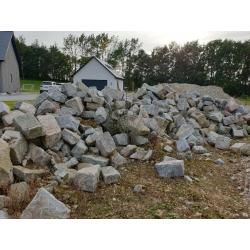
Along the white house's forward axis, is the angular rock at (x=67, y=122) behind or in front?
in front

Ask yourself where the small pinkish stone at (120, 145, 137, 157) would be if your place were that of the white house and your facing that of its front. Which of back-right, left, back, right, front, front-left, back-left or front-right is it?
front

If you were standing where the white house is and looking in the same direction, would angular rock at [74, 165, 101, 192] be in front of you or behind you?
in front

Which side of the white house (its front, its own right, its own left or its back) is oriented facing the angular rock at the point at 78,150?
front

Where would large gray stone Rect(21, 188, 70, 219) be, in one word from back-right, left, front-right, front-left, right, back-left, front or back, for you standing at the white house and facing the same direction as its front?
front

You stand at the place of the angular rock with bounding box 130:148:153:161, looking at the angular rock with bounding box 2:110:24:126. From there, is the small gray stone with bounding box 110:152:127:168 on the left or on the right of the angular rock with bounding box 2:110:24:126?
left

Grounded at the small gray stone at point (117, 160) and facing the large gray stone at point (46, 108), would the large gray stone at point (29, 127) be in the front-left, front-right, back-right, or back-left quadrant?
front-left

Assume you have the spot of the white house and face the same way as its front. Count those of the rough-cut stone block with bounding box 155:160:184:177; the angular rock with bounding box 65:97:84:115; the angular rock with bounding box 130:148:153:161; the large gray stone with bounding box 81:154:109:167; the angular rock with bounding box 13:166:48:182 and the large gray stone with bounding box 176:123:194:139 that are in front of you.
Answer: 6

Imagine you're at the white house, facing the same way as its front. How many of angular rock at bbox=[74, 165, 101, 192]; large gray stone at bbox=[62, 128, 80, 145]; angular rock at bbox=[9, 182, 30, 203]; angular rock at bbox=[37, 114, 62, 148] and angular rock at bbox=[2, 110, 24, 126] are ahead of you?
5

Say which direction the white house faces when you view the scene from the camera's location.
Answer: facing the viewer

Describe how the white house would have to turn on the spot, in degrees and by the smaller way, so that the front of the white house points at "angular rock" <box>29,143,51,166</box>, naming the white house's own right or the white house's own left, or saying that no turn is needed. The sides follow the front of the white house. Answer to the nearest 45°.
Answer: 0° — it already faces it

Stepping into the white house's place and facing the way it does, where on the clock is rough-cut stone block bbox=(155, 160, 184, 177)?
The rough-cut stone block is roughly at 12 o'clock from the white house.

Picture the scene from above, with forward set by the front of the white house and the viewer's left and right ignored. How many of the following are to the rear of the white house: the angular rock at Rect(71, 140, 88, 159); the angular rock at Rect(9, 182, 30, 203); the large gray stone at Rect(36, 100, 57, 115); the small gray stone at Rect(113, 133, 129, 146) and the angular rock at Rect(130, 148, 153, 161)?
0

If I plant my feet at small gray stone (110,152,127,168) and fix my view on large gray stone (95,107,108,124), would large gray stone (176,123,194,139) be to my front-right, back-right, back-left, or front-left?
front-right

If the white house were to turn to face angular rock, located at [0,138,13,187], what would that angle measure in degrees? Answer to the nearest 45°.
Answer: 0° — it already faces it

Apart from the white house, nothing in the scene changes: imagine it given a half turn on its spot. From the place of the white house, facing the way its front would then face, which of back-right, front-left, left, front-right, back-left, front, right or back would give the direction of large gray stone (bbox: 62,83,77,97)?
back

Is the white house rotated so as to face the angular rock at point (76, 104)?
yes
